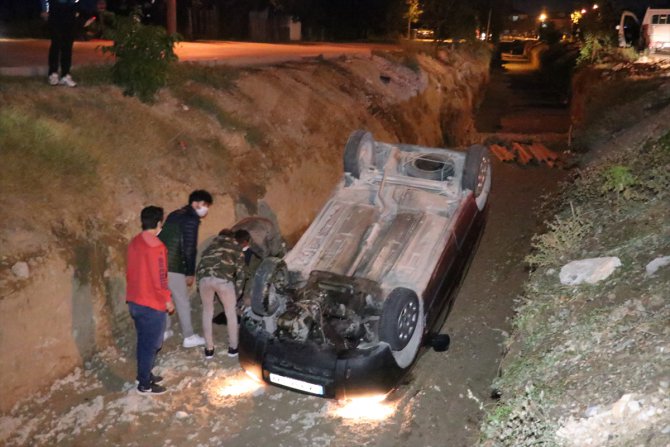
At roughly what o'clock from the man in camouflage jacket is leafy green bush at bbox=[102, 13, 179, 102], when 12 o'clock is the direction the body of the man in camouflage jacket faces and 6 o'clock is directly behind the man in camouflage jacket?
The leafy green bush is roughly at 10 o'clock from the man in camouflage jacket.

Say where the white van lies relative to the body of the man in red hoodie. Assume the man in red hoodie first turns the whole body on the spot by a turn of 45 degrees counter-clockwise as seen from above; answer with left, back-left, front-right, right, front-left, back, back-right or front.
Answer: front-right

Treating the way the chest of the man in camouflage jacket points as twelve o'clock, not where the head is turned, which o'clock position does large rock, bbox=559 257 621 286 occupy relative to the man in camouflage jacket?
The large rock is roughly at 2 o'clock from the man in camouflage jacket.

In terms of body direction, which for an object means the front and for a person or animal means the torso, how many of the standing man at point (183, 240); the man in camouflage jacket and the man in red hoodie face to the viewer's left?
0

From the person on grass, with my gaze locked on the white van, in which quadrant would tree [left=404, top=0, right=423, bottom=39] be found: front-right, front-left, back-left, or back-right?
front-left

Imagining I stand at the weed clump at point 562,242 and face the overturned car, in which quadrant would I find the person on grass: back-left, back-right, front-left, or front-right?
front-right

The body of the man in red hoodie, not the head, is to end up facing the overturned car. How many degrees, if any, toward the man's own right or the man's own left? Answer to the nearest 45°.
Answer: approximately 45° to the man's own right

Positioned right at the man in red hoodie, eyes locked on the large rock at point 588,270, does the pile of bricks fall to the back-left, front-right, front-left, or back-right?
front-left

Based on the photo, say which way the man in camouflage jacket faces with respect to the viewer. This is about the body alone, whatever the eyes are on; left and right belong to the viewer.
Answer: facing away from the viewer and to the right of the viewer

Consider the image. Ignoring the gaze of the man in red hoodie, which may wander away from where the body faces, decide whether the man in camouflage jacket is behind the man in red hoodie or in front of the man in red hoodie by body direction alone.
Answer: in front

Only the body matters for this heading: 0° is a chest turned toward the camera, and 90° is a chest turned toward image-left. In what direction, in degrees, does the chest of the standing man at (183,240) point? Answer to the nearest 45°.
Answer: approximately 270°

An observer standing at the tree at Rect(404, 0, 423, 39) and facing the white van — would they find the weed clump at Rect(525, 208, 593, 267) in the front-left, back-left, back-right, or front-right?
front-right

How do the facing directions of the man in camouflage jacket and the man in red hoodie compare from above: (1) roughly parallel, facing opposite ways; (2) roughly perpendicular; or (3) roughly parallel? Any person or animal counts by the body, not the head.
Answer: roughly parallel

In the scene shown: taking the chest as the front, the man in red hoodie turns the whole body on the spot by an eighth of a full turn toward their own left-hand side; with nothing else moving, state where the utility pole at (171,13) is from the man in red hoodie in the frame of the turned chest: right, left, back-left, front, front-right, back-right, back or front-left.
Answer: front

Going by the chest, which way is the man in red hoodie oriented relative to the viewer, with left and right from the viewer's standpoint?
facing away from the viewer and to the right of the viewer
